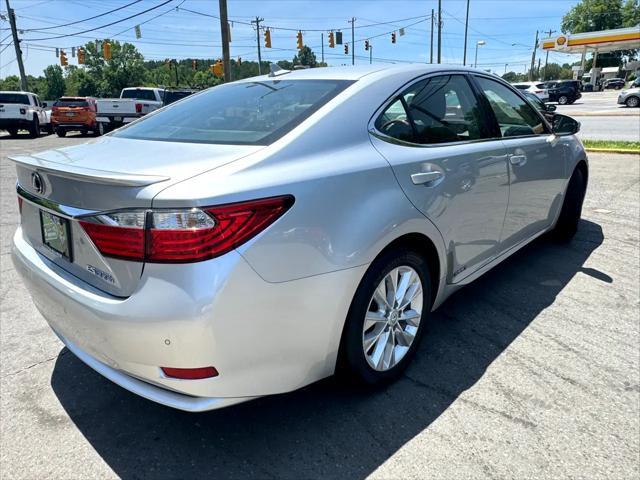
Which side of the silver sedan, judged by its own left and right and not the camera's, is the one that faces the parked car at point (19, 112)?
left

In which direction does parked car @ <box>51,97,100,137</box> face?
away from the camera

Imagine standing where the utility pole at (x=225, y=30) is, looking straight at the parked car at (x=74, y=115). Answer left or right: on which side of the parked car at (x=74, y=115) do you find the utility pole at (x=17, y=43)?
right

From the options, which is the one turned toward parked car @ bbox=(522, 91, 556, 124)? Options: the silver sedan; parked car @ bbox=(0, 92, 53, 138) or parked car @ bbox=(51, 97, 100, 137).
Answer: the silver sedan

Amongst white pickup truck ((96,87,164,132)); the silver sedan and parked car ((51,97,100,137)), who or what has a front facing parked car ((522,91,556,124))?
the silver sedan

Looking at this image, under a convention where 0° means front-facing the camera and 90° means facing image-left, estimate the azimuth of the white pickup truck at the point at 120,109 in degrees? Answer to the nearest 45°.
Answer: approximately 225°

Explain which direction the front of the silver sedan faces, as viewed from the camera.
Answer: facing away from the viewer and to the right of the viewer

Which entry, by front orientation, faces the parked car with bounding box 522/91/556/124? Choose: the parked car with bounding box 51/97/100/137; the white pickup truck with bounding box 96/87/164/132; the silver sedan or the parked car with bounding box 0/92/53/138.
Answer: the silver sedan

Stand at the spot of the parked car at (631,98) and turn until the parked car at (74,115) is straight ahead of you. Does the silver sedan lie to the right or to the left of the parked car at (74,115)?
left
